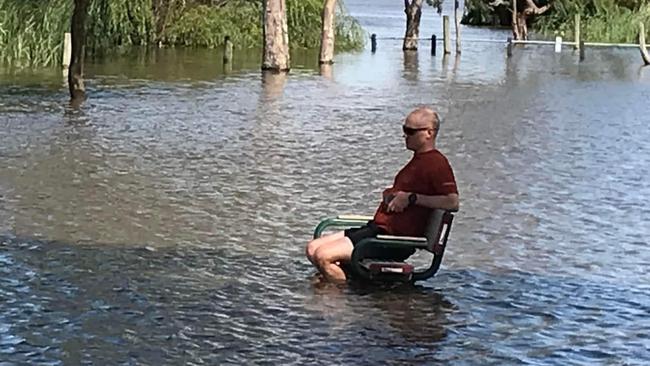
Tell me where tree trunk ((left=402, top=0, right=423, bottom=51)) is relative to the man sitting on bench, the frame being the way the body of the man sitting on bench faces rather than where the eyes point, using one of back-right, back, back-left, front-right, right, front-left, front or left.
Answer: right

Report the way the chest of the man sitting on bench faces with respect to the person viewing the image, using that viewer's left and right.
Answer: facing to the left of the viewer

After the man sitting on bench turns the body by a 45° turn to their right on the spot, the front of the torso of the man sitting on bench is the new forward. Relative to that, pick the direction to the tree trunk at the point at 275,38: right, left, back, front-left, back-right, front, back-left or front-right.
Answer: front-right

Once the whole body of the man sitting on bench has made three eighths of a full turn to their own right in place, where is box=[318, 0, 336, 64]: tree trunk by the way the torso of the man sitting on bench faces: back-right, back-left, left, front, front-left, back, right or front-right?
front-left

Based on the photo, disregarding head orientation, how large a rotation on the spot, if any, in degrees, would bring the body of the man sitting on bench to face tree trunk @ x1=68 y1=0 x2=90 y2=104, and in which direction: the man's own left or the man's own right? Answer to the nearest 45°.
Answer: approximately 45° to the man's own right

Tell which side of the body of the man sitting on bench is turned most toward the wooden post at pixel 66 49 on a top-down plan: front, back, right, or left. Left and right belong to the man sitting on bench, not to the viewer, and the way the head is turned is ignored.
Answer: right
